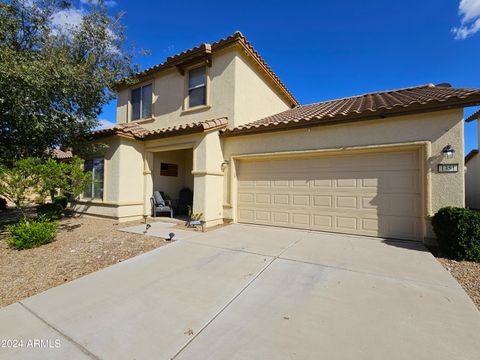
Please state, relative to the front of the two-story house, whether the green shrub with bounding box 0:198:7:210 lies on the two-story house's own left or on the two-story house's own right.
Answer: on the two-story house's own right

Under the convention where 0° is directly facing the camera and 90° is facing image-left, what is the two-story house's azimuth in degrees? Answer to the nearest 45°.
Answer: approximately 45°

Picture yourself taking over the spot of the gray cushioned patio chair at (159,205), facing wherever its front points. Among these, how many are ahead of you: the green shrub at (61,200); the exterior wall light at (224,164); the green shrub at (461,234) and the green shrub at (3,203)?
2

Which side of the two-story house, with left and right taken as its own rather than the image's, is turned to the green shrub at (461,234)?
left

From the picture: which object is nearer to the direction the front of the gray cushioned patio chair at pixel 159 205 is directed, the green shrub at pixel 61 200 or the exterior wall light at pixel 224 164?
the exterior wall light

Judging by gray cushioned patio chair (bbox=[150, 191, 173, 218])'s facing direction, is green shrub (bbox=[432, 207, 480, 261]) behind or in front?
in front

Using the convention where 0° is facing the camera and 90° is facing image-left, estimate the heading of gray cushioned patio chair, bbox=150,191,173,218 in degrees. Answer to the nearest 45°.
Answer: approximately 315°

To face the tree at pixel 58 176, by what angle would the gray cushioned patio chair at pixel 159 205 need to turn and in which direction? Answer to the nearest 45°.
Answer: approximately 90° to its right
